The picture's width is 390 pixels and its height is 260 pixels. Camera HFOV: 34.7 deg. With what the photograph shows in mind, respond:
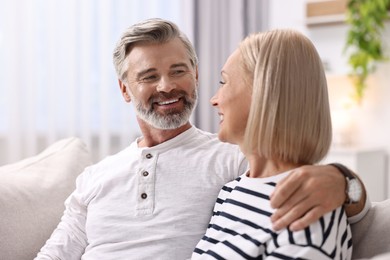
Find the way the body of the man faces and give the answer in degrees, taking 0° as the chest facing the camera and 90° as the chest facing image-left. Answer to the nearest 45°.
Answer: approximately 0°

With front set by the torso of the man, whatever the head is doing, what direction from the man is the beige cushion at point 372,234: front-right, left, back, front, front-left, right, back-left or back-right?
front-left

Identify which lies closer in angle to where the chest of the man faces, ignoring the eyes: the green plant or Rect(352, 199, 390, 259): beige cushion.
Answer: the beige cushion

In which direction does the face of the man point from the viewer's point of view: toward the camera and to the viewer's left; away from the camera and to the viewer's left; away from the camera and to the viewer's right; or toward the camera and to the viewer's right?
toward the camera and to the viewer's right
